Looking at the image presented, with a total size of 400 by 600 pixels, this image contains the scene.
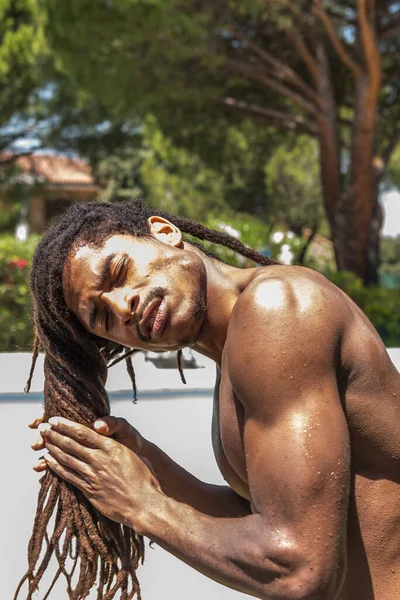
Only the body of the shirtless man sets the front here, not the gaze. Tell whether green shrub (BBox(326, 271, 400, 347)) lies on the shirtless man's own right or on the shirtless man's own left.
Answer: on the shirtless man's own right

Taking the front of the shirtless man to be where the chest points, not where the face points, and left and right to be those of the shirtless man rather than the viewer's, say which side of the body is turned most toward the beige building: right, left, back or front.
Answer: right

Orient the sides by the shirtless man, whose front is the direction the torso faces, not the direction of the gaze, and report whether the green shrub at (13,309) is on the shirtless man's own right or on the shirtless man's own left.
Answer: on the shirtless man's own right

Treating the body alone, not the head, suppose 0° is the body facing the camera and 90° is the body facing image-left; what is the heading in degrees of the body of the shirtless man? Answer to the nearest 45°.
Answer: approximately 90°
